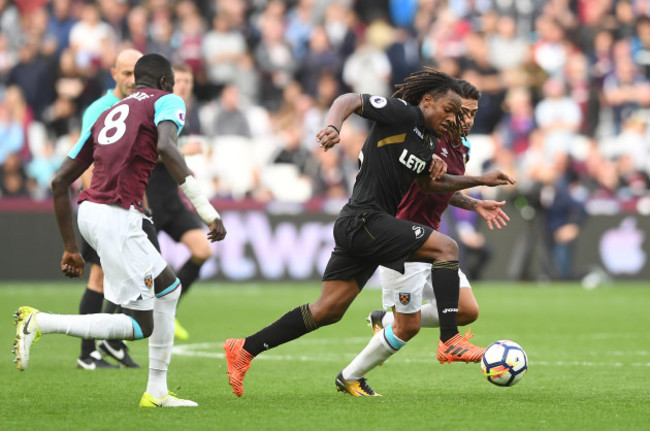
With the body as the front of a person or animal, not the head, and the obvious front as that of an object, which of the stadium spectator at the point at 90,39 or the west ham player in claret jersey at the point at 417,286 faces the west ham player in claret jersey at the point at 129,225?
the stadium spectator

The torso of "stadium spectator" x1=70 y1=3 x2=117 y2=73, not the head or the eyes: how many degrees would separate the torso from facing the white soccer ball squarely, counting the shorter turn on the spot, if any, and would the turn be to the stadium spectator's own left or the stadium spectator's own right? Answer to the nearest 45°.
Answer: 0° — they already face it

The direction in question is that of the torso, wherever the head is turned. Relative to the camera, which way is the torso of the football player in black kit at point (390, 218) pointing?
to the viewer's right

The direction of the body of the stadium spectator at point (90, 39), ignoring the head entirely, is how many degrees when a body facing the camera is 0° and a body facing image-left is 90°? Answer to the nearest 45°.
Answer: approximately 0°

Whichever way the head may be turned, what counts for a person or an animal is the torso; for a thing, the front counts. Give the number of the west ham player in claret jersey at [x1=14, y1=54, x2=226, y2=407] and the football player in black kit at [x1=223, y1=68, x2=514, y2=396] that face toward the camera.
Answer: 0

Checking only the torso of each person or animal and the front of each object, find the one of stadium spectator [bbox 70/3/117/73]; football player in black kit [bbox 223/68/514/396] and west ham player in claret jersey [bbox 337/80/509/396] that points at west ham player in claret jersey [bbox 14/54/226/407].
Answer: the stadium spectator

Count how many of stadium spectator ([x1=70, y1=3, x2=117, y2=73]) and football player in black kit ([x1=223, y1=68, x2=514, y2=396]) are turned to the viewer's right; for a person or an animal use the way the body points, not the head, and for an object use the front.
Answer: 1

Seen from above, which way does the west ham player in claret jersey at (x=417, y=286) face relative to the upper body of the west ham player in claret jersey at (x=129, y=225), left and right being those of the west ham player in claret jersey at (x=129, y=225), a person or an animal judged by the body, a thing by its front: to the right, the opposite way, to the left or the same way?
to the right

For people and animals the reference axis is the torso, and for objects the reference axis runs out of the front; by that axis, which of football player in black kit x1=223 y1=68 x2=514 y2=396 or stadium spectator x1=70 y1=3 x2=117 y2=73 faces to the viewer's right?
the football player in black kit

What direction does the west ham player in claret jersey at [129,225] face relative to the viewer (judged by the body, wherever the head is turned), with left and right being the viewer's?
facing away from the viewer and to the right of the viewer
